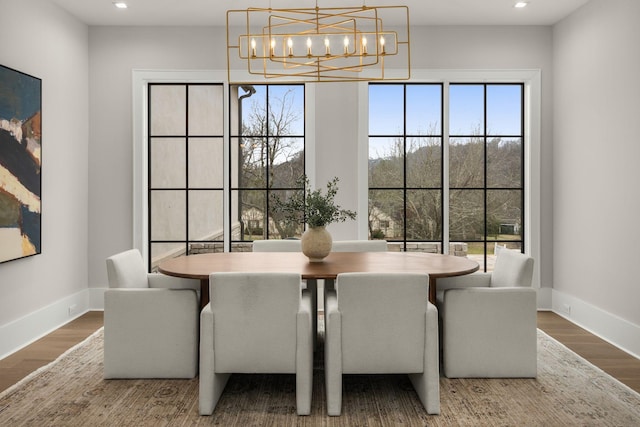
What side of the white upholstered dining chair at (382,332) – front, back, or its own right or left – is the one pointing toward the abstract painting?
left

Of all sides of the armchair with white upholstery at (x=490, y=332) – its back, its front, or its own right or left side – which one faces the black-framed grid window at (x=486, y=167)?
right

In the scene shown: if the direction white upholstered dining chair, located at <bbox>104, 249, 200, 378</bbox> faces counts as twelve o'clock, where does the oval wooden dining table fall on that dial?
The oval wooden dining table is roughly at 12 o'clock from the white upholstered dining chair.

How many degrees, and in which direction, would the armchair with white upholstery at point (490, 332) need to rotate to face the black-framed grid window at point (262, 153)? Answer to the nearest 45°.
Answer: approximately 45° to its right

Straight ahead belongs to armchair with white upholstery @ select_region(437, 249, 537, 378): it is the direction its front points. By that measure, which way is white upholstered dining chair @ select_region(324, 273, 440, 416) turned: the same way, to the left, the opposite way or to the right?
to the right

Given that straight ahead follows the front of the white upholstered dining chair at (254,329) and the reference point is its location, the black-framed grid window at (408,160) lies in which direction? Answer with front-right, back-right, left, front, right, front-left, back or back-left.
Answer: front-right

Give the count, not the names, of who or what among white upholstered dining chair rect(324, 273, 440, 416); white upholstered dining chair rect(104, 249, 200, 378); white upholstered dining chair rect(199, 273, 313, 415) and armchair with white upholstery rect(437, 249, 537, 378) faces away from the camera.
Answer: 2

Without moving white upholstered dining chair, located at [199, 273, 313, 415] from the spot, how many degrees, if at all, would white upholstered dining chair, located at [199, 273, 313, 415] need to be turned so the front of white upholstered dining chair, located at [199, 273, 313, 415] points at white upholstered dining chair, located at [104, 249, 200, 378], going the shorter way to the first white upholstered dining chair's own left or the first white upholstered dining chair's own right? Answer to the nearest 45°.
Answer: approximately 45° to the first white upholstered dining chair's own left

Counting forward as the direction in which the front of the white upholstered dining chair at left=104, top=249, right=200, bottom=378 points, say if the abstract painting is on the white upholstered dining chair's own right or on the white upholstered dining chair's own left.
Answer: on the white upholstered dining chair's own left

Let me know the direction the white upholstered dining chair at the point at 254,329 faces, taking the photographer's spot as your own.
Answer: facing away from the viewer

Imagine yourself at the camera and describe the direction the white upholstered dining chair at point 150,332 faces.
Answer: facing to the right of the viewer

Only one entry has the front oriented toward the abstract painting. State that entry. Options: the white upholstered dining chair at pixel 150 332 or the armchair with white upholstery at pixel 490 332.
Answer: the armchair with white upholstery

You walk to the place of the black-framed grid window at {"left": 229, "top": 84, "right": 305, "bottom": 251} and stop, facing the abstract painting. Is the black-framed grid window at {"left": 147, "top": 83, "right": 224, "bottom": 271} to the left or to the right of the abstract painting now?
right

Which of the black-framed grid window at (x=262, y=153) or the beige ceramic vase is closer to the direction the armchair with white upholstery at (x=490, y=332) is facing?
the beige ceramic vase

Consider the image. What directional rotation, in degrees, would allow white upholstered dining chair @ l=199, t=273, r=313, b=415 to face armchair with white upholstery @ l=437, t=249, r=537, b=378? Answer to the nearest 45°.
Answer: approximately 90° to its right

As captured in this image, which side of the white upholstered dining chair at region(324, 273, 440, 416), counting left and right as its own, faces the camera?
back
